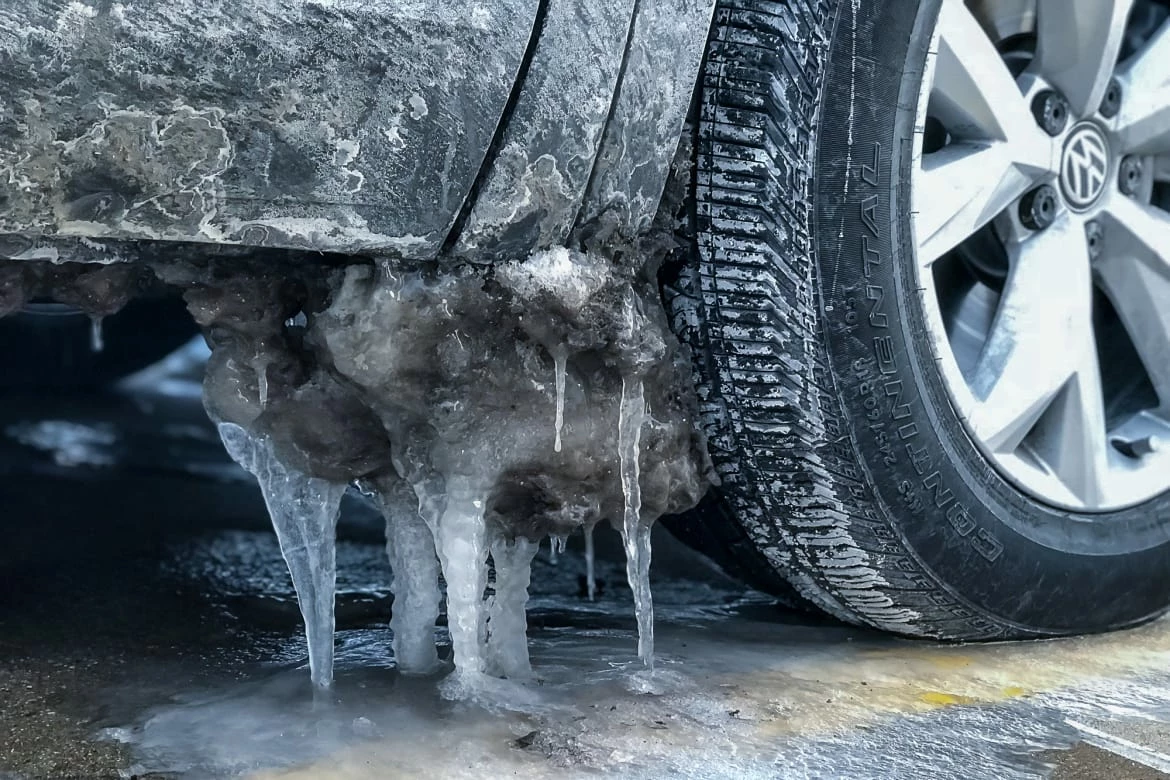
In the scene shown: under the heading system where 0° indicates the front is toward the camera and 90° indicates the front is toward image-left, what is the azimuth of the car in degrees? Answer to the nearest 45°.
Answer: approximately 270°
